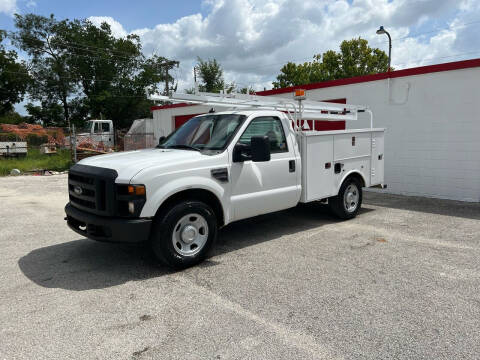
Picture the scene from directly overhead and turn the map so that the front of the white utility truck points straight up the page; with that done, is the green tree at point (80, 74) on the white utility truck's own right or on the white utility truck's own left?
on the white utility truck's own right

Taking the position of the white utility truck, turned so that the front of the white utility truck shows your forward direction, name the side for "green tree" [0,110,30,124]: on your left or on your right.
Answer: on your right

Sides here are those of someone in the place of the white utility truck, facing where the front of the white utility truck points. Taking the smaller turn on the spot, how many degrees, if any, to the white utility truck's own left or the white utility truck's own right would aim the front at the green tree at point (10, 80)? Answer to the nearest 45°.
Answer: approximately 90° to the white utility truck's own right

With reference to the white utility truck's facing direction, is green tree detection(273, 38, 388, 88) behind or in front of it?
behind

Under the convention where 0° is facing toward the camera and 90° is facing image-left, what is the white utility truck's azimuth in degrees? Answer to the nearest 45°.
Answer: approximately 45°

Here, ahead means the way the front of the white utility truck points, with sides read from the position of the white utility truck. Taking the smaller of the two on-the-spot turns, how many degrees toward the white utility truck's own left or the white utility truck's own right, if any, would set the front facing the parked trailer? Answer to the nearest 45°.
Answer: approximately 90° to the white utility truck's own right

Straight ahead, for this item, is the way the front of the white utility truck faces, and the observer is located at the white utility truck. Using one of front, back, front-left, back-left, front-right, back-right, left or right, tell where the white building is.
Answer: back
